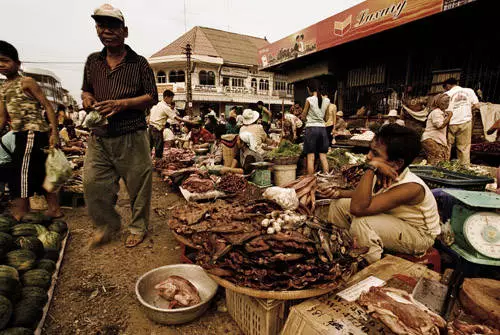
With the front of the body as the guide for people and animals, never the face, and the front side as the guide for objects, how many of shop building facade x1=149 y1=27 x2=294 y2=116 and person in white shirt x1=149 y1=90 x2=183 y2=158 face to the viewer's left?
0

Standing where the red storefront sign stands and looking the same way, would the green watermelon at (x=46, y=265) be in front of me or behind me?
in front

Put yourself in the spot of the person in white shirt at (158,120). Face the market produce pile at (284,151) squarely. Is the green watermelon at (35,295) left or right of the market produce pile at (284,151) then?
right

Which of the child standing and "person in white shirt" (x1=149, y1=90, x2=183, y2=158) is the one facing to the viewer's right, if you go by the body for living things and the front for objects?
the person in white shirt

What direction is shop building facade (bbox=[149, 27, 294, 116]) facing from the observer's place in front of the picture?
facing the viewer and to the right of the viewer

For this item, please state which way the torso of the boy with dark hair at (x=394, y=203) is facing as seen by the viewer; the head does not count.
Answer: to the viewer's left

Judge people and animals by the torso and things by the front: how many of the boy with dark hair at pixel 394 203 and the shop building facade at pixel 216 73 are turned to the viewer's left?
1

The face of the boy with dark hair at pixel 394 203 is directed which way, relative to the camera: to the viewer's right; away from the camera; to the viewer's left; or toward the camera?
to the viewer's left

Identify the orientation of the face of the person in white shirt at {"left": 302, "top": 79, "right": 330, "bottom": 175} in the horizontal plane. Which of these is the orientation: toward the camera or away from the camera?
away from the camera

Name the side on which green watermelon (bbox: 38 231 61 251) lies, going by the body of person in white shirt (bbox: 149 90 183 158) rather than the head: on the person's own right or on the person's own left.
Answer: on the person's own right
